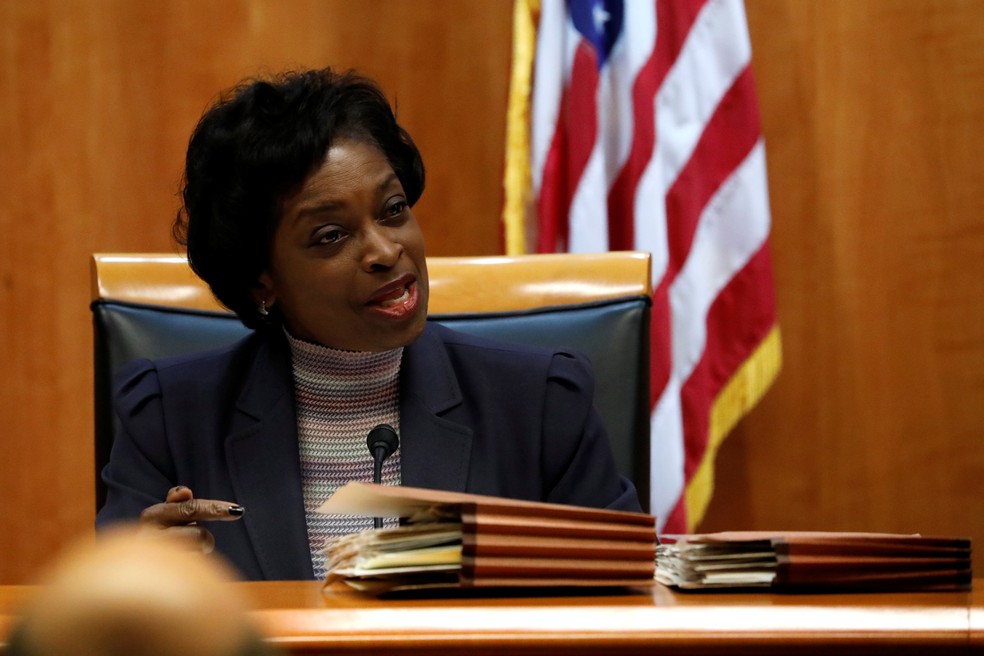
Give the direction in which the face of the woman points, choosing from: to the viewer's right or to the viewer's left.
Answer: to the viewer's right

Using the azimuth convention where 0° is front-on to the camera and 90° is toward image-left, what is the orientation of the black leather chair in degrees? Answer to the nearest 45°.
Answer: approximately 0°

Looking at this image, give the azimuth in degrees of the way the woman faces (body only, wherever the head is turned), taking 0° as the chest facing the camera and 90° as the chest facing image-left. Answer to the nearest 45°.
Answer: approximately 0°

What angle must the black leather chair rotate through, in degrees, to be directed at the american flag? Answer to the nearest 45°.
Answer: approximately 135° to its left

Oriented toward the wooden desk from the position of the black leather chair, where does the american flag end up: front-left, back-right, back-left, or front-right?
back-left

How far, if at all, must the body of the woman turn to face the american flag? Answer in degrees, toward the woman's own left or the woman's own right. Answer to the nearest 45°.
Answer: approximately 135° to the woman's own left

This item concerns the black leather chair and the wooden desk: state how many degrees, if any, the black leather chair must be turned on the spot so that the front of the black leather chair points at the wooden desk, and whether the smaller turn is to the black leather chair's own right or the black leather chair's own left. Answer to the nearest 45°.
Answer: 0° — it already faces it

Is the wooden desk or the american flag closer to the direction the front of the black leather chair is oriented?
the wooden desk

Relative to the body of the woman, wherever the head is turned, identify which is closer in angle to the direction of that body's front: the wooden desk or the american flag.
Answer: the wooden desk
